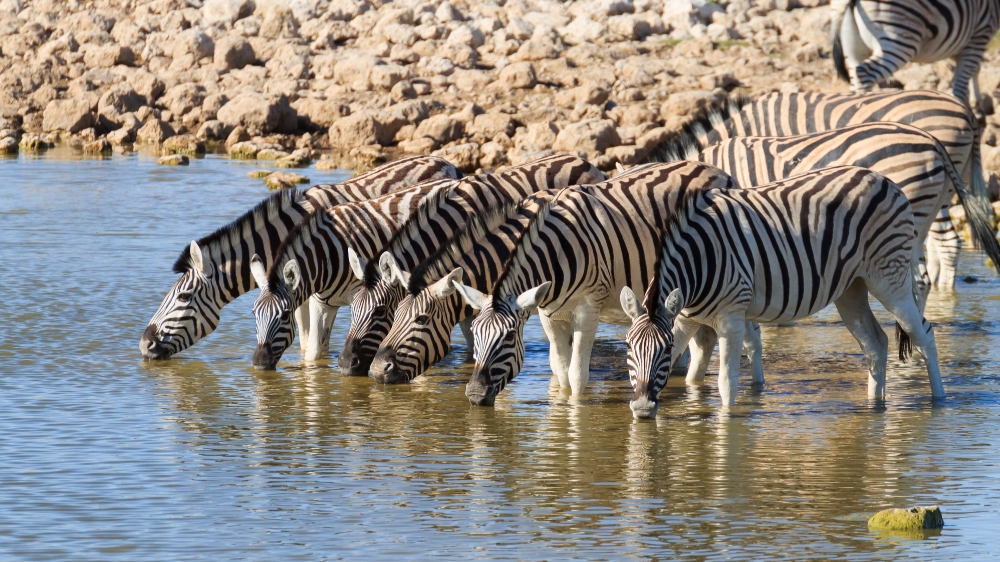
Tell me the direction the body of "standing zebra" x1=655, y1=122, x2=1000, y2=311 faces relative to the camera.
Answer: to the viewer's left

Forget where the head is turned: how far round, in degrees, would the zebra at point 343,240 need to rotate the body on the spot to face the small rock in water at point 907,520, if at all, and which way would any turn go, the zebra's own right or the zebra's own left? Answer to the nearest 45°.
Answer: approximately 90° to the zebra's own left

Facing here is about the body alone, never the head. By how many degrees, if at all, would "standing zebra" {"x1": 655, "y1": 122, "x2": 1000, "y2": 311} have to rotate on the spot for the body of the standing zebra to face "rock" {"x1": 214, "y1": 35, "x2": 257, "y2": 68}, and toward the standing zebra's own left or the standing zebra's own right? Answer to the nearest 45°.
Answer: approximately 45° to the standing zebra's own right

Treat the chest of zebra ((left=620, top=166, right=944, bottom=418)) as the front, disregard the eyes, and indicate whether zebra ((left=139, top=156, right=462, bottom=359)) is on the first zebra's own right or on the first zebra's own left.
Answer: on the first zebra's own right

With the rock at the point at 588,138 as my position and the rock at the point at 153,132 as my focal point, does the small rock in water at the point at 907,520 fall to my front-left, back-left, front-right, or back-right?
back-left

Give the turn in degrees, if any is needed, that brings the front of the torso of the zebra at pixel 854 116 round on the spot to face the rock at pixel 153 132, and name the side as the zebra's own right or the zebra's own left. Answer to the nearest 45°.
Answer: approximately 45° to the zebra's own right

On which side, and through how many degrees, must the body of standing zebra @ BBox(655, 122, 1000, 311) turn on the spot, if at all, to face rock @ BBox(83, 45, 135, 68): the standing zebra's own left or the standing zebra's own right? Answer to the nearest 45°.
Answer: approximately 45° to the standing zebra's own right

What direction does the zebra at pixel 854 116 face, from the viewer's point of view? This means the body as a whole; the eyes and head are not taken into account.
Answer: to the viewer's left

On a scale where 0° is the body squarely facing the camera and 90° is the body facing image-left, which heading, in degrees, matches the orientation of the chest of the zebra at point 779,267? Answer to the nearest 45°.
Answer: approximately 45°

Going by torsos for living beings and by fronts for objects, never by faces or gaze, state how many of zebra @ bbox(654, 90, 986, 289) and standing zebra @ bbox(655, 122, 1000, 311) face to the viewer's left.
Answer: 2

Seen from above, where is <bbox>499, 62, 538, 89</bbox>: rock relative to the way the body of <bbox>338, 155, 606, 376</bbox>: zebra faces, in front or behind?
behind
